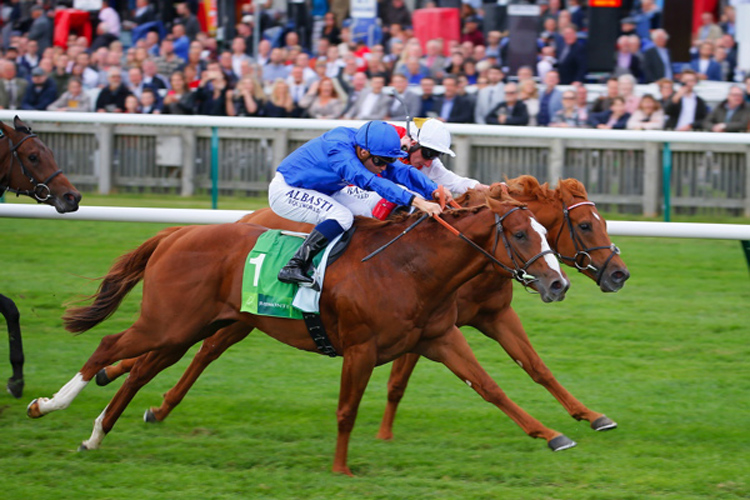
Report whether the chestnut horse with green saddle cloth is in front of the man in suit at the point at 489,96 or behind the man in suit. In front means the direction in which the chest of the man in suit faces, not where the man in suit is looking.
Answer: in front

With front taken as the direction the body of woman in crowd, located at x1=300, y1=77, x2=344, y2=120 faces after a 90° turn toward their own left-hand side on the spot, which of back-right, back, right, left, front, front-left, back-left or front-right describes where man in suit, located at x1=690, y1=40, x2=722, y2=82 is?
front

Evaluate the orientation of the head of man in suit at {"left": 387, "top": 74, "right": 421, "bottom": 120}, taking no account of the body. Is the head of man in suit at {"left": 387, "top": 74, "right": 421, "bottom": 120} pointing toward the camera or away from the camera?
toward the camera

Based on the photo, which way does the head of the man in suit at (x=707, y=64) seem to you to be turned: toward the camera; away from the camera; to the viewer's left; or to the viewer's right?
toward the camera

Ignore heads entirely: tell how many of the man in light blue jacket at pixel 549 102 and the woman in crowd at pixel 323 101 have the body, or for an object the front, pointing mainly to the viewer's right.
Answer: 0

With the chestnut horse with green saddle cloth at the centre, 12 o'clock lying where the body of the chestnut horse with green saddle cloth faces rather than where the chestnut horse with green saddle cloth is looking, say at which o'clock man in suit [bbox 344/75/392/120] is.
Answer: The man in suit is roughly at 9 o'clock from the chestnut horse with green saddle cloth.

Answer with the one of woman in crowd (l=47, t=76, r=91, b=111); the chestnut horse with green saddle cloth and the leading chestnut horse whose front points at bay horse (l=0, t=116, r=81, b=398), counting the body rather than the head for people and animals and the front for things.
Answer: the woman in crowd

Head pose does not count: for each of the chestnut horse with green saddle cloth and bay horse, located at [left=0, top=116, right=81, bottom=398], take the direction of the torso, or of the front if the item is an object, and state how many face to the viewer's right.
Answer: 2

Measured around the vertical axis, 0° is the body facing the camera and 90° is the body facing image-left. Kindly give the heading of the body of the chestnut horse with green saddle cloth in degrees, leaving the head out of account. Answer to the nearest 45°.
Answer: approximately 270°

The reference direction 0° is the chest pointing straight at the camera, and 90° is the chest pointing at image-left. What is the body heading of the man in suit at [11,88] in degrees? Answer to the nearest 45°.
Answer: approximately 0°

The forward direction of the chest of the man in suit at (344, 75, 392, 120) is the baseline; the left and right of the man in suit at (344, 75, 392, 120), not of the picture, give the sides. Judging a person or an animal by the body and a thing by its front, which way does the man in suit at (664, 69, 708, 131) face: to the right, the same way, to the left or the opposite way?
the same way

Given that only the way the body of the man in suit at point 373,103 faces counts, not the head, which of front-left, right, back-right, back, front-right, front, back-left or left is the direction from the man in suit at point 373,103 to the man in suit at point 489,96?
left

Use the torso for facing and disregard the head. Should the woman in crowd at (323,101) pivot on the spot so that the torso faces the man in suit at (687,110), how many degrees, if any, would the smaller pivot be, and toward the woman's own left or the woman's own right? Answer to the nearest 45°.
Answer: approximately 90° to the woman's own left

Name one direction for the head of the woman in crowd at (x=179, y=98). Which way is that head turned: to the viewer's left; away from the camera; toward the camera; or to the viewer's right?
toward the camera

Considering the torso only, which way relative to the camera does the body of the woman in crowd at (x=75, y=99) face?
toward the camera

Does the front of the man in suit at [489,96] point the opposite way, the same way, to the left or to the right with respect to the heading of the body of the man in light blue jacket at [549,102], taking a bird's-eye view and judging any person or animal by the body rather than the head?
the same way
